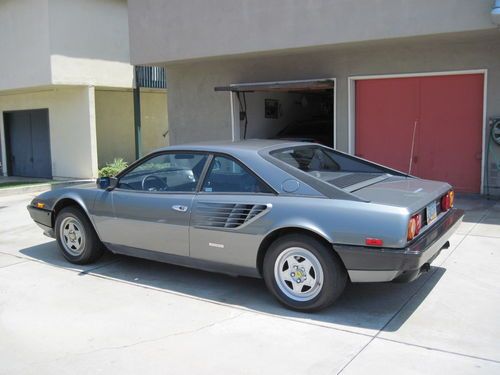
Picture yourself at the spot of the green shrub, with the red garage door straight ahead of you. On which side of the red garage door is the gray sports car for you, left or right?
right

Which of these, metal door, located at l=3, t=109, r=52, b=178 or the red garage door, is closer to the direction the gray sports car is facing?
the metal door

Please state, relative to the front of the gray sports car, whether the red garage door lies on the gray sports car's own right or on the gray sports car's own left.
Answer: on the gray sports car's own right

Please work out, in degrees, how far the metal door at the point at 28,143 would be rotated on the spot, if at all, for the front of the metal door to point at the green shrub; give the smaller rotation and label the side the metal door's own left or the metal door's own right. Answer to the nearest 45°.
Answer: approximately 45° to the metal door's own left

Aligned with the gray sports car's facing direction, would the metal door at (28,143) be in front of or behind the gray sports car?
in front

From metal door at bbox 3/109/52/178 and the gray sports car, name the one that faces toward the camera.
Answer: the metal door

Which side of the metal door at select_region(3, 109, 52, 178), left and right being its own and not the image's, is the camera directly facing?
front

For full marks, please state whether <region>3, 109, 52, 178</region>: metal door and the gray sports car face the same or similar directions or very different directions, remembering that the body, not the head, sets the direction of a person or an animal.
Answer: very different directions

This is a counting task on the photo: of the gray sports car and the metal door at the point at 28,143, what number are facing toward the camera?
1

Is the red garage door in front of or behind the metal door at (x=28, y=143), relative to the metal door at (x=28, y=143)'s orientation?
in front

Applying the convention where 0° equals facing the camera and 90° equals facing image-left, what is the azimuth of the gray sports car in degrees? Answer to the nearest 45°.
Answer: approximately 135°

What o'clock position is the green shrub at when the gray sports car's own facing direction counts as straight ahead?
The green shrub is roughly at 1 o'clock from the gray sports car.
